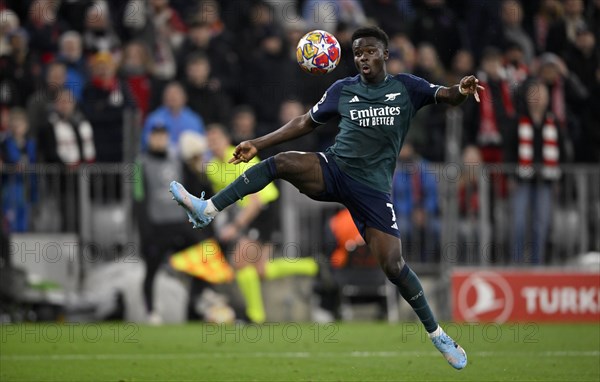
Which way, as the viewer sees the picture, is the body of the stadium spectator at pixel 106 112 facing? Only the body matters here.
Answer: toward the camera

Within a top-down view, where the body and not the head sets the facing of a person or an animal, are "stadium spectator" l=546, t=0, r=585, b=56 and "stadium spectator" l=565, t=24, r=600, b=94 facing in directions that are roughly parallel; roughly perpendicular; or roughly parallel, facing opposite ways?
roughly parallel

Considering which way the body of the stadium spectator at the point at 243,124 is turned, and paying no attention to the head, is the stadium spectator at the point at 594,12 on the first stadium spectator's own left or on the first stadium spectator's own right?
on the first stadium spectator's own left

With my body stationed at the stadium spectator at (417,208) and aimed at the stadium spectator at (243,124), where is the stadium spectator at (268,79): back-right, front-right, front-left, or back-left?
front-right

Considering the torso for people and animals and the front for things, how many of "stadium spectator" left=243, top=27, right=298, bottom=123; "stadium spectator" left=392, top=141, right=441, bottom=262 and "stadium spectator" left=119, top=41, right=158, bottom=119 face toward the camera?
3

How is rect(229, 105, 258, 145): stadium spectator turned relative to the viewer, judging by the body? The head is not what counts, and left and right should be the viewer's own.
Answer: facing the viewer

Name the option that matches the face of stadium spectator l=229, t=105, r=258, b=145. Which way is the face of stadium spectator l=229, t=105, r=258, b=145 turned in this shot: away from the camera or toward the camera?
toward the camera

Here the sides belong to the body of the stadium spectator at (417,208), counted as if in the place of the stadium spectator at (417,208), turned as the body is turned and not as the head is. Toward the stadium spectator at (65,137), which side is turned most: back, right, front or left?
right

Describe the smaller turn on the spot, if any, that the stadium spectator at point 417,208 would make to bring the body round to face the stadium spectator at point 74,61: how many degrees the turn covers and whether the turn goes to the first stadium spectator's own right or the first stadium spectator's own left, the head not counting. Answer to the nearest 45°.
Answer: approximately 90° to the first stadium spectator's own right

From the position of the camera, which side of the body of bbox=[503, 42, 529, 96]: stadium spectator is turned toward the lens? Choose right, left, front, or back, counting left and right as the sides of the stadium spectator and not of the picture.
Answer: front

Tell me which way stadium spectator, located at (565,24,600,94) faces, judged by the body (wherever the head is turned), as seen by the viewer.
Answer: toward the camera

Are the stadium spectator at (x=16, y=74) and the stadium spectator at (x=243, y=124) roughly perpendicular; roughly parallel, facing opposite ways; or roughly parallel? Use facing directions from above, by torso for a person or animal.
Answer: roughly parallel
